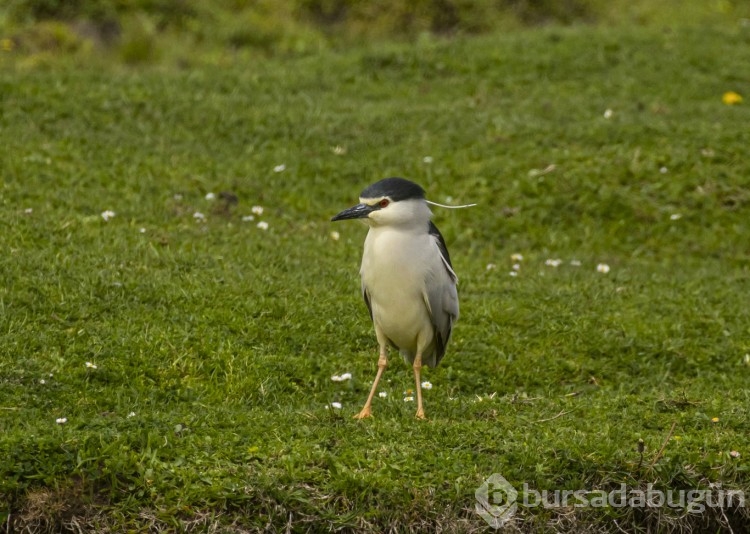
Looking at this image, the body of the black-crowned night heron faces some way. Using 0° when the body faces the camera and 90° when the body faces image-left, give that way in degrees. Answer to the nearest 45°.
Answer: approximately 45°
